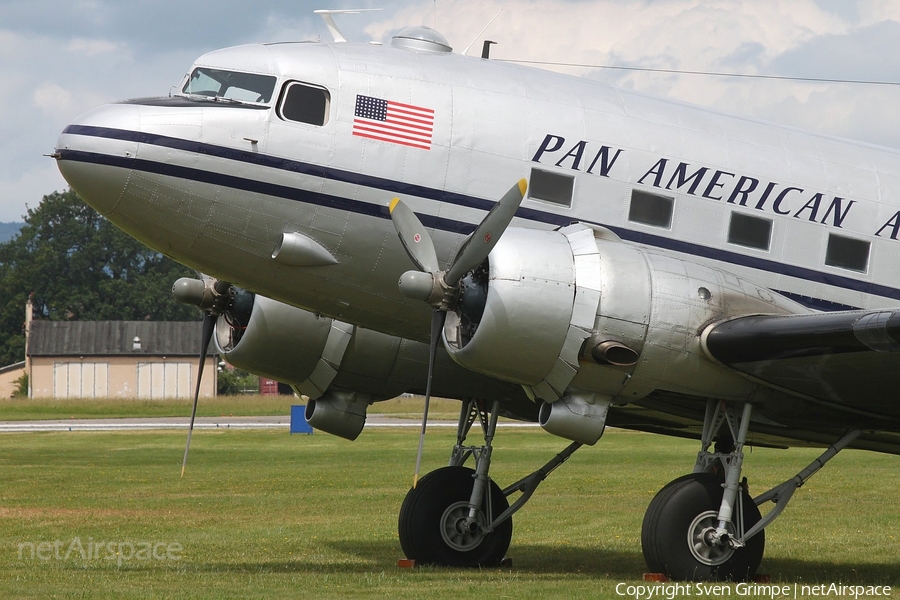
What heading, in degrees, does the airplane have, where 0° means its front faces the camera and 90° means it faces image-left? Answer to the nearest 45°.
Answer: approximately 45°
